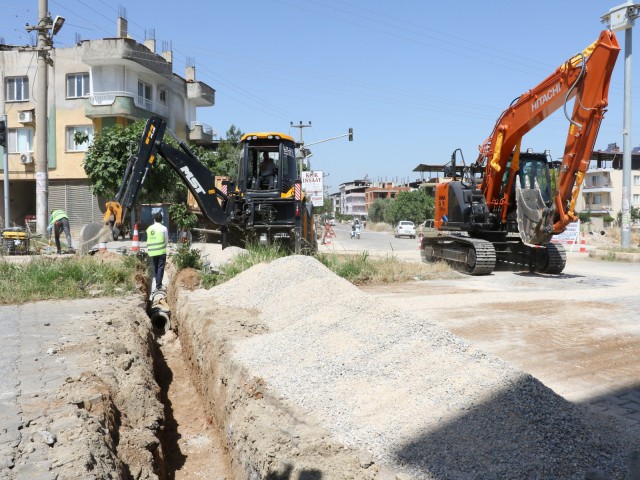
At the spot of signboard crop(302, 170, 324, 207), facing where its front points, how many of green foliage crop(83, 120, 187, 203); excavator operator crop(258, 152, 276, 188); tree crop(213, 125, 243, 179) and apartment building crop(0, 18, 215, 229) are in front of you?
1

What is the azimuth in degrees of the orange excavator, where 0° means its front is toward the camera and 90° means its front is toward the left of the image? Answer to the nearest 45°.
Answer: approximately 315°

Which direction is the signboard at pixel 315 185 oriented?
toward the camera

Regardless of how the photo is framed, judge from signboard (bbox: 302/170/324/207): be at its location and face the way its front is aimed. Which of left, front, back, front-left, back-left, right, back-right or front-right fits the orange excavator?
front-left

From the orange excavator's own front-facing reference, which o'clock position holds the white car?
The white car is roughly at 7 o'clock from the orange excavator.

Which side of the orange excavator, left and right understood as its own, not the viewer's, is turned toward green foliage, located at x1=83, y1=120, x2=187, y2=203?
back

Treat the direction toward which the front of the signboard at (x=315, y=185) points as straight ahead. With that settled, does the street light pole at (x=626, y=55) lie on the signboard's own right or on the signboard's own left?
on the signboard's own left

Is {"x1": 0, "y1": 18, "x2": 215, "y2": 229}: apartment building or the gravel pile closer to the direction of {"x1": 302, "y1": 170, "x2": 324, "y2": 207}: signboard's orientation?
the gravel pile

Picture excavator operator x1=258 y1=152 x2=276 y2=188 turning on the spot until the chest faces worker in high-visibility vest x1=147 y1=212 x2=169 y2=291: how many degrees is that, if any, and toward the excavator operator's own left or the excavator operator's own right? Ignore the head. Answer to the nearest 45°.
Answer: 0° — they already face them

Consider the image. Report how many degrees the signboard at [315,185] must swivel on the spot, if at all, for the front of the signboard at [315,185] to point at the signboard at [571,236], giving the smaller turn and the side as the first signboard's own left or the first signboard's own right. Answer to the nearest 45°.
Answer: approximately 135° to the first signboard's own left

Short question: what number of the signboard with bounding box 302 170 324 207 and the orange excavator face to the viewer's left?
0

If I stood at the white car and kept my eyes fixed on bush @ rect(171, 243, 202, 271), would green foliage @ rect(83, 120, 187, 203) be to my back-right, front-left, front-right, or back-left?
front-right

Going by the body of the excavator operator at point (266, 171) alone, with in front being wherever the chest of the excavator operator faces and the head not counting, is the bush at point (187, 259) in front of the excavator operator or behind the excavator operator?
in front

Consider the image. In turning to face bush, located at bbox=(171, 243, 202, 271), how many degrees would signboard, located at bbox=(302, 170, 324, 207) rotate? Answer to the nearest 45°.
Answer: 0° — it already faces it

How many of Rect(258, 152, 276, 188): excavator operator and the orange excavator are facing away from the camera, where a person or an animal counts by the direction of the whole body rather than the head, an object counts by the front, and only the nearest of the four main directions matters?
0

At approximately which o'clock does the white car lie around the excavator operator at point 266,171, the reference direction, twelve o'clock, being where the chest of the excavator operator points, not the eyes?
The white car is roughly at 7 o'clock from the excavator operator.
